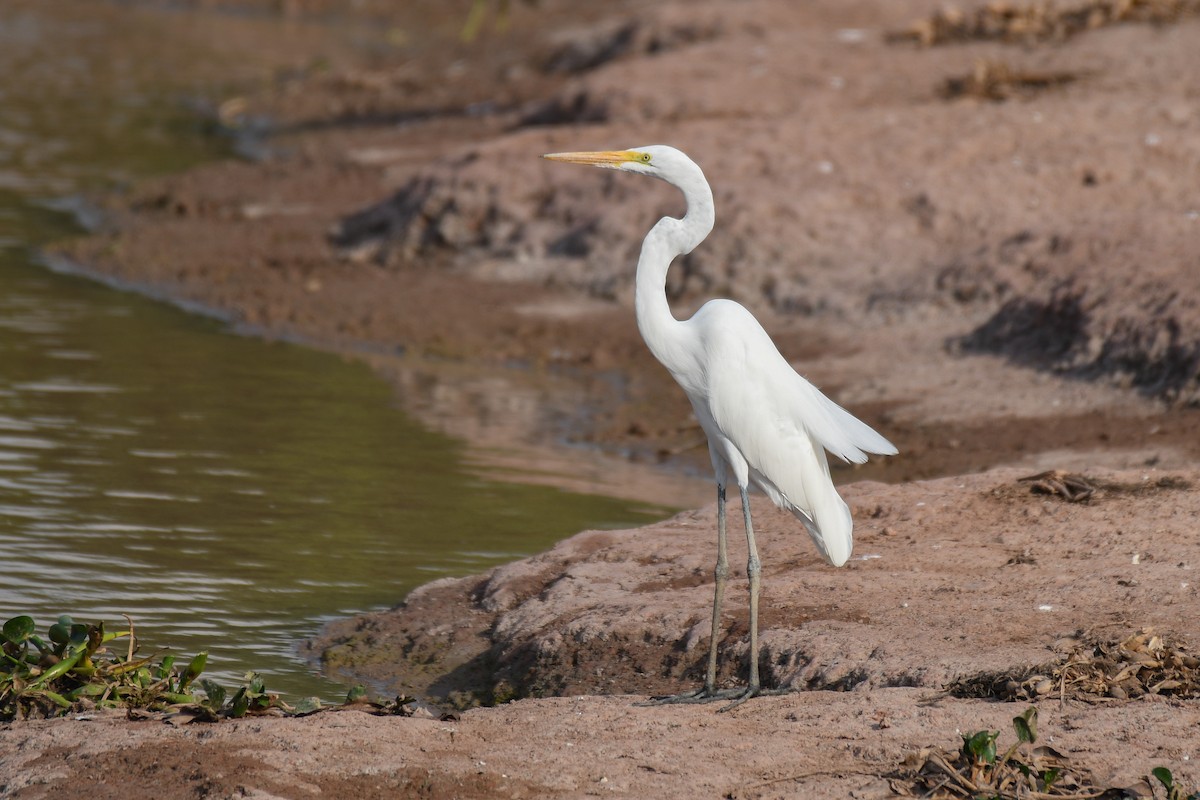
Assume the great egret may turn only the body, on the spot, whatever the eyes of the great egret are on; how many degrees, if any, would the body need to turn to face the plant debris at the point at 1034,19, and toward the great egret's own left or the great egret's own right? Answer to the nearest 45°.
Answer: approximately 90° to the great egret's own right

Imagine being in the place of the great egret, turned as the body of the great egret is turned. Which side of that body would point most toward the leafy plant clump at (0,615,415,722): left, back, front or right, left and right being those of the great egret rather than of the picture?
front

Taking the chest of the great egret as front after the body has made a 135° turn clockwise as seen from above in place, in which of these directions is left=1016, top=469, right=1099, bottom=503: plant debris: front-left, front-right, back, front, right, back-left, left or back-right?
front

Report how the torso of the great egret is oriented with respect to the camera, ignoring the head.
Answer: to the viewer's left

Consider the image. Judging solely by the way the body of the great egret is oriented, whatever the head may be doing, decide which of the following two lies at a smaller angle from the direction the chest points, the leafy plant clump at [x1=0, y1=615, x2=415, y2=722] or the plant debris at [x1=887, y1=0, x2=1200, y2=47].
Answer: the leafy plant clump

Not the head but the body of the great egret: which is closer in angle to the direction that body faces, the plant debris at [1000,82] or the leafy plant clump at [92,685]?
the leafy plant clump

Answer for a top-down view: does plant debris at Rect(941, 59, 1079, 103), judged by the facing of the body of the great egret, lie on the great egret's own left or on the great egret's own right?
on the great egret's own right
